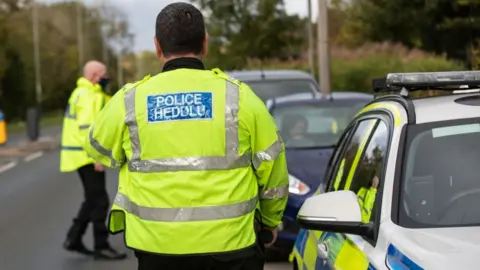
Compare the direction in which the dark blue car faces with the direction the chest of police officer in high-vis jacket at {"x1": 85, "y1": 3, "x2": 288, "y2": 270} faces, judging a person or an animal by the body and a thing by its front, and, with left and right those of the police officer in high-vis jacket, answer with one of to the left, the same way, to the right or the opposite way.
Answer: the opposite way

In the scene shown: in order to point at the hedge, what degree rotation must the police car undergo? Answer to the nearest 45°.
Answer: approximately 135° to its left

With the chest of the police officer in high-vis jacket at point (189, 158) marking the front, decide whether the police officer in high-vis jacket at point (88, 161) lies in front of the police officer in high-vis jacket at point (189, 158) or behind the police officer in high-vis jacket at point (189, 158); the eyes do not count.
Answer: in front

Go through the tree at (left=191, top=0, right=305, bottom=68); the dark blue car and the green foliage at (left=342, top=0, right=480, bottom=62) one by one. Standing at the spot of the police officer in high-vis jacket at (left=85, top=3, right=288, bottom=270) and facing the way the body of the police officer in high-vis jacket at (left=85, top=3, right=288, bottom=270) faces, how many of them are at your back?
0

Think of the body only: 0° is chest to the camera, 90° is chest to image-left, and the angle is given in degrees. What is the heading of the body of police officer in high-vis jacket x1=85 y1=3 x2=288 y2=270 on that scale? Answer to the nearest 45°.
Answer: approximately 180°

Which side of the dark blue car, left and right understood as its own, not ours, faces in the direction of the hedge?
back

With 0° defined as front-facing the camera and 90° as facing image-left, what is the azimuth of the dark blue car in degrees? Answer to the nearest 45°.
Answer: approximately 0°

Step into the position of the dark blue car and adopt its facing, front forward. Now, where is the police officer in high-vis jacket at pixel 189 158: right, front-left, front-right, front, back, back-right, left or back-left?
front

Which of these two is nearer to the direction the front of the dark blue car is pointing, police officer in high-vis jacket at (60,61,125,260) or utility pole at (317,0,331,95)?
the police officer in high-vis jacket

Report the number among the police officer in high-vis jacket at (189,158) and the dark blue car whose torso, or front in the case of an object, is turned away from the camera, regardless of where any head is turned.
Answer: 1

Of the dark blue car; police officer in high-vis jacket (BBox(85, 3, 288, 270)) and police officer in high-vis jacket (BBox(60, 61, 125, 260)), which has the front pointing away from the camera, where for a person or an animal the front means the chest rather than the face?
police officer in high-vis jacket (BBox(85, 3, 288, 270))

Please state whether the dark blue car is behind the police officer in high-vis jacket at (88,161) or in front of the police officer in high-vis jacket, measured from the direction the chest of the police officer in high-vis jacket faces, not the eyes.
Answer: in front

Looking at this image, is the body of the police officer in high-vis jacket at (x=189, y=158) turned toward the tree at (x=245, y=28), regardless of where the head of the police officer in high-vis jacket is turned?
yes

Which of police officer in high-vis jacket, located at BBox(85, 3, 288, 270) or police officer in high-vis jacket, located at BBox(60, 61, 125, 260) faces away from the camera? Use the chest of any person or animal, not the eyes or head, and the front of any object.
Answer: police officer in high-vis jacket, located at BBox(85, 3, 288, 270)

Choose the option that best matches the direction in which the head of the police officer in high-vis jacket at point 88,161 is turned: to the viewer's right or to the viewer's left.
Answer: to the viewer's right

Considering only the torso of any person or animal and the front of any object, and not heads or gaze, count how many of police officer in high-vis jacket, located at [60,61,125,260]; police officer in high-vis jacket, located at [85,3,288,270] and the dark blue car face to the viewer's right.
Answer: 1

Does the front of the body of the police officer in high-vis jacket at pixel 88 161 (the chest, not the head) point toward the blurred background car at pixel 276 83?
no

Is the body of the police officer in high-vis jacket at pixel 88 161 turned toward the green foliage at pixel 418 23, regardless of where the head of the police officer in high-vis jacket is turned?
no

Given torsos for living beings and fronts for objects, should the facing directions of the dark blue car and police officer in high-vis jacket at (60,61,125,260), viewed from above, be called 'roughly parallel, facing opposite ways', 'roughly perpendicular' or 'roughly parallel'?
roughly perpendicular

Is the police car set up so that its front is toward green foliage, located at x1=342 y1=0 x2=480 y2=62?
no

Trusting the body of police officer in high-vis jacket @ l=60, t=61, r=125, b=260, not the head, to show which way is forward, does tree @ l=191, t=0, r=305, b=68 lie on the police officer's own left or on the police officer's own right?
on the police officer's own left

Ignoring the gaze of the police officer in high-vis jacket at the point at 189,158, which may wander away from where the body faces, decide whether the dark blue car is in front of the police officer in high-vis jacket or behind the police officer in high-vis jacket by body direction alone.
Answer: in front

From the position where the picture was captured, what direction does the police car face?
facing the viewer and to the right of the viewer
